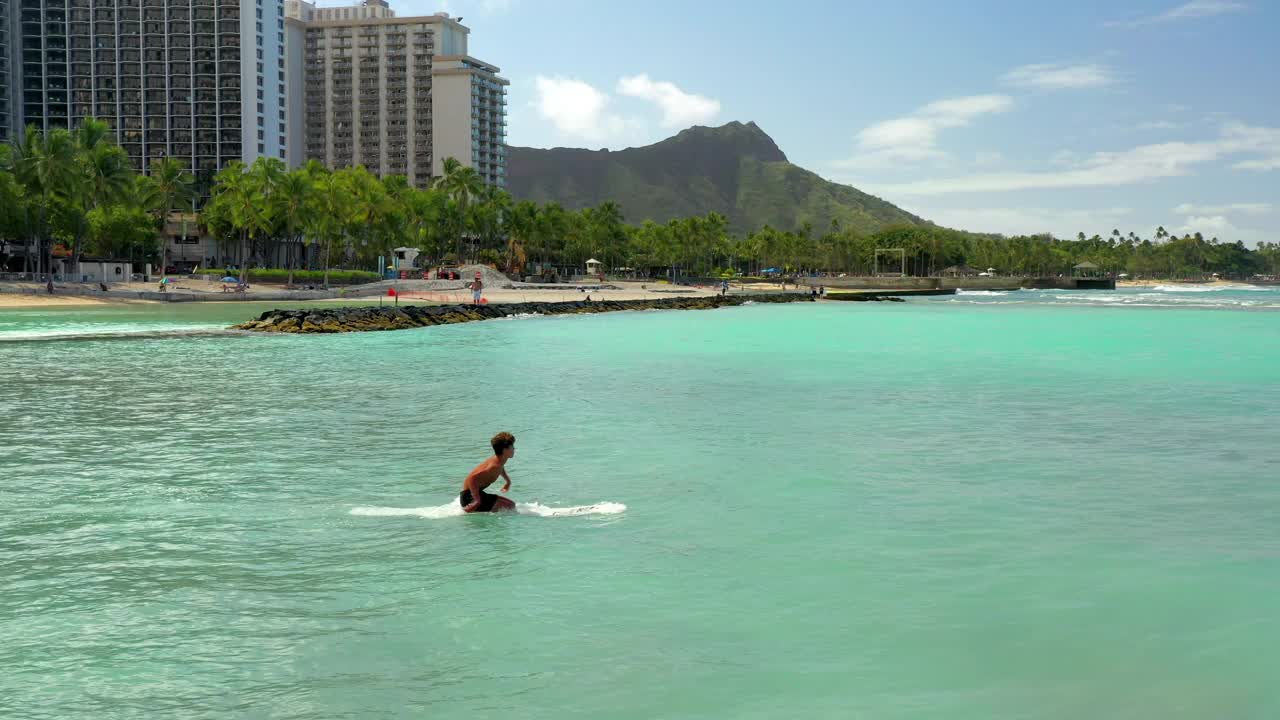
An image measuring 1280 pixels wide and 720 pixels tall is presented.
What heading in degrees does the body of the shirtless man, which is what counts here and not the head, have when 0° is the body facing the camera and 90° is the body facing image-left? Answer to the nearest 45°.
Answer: approximately 270°

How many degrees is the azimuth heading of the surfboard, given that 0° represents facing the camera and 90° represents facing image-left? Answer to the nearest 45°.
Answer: approximately 270°
